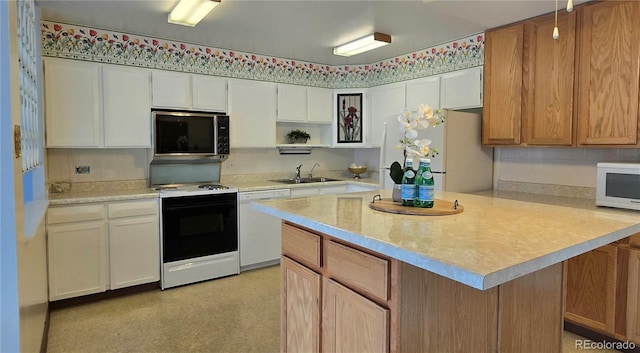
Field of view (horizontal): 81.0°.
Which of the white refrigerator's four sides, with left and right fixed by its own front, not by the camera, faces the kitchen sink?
right

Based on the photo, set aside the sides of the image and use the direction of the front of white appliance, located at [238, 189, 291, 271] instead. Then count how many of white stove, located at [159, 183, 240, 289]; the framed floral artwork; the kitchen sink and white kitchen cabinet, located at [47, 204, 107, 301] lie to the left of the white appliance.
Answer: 2

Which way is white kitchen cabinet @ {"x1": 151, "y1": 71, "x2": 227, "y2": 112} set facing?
toward the camera

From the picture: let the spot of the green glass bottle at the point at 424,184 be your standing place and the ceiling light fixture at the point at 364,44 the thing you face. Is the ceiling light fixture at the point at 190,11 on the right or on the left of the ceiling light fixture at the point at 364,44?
left

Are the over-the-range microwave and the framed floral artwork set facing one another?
no

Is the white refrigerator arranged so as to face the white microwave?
no

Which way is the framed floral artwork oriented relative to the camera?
toward the camera

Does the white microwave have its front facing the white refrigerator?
no

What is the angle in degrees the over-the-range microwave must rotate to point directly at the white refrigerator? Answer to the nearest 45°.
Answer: approximately 45° to its left

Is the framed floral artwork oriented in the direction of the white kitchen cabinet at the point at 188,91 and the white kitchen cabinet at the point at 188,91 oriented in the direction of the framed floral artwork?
no

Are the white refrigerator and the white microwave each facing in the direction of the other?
no

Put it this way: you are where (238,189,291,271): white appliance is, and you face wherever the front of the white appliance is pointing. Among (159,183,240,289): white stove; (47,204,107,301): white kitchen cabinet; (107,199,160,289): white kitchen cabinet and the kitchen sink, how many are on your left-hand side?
1

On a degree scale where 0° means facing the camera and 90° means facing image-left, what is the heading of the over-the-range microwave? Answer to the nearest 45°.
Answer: approximately 0°
